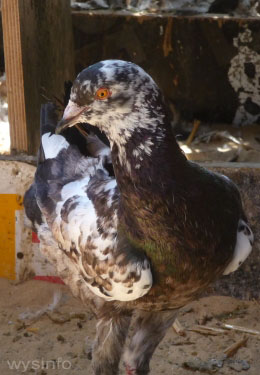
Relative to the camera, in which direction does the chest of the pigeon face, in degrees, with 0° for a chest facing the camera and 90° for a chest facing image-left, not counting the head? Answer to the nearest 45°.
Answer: approximately 315°

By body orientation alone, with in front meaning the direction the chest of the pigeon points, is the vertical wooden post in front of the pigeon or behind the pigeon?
behind

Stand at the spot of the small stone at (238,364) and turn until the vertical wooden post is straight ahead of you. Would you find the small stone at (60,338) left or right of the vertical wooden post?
left
